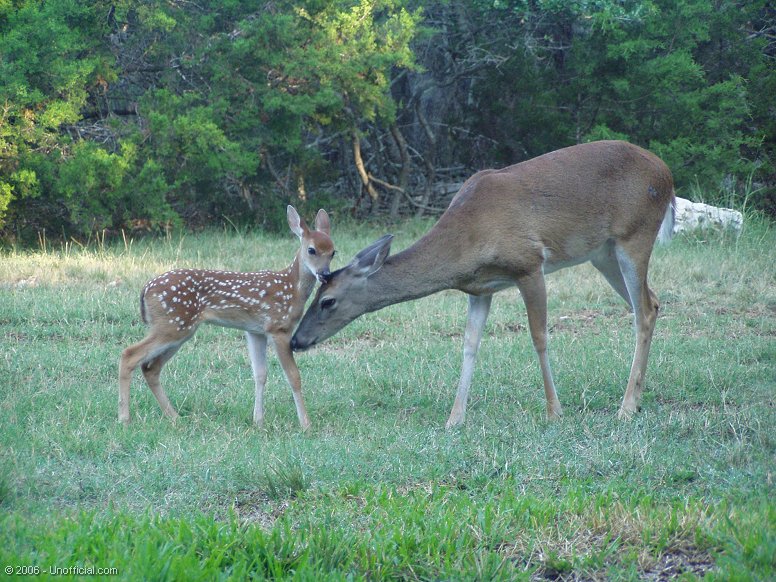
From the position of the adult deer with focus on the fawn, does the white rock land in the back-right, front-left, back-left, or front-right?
back-right

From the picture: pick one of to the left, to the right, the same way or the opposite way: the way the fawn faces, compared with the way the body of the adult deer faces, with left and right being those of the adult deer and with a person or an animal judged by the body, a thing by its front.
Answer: the opposite way

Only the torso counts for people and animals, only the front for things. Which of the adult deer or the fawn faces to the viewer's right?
the fawn

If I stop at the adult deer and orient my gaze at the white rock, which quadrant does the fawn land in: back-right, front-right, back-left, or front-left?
back-left

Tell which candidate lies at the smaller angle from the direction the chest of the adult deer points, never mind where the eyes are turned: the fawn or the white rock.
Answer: the fawn

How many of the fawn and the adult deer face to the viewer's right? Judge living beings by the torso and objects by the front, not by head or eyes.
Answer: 1

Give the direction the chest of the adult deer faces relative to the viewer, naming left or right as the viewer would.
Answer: facing to the left of the viewer

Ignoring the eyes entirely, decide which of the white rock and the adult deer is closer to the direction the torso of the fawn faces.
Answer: the adult deer

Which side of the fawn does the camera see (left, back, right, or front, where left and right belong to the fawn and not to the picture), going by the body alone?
right

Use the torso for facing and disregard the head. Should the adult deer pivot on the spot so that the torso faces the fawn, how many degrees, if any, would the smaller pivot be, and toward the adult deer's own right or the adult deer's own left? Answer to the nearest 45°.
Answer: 0° — it already faces it

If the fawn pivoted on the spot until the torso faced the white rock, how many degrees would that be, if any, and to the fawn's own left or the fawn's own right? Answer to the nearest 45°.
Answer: approximately 45° to the fawn's own left
